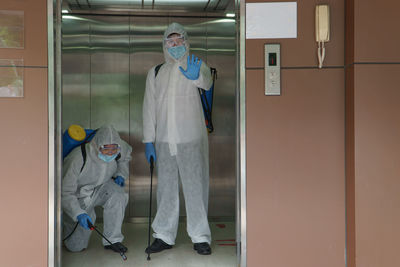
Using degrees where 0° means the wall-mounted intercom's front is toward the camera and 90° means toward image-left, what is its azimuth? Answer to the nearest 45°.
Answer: approximately 0°

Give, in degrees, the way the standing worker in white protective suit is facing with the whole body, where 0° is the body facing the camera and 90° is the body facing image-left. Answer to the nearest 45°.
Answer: approximately 0°

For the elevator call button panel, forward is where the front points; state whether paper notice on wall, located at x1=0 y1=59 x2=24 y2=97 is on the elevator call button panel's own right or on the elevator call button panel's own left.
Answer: on the elevator call button panel's own right

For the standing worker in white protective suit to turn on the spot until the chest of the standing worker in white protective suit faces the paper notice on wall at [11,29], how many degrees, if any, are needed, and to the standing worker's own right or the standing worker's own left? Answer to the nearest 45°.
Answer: approximately 45° to the standing worker's own right

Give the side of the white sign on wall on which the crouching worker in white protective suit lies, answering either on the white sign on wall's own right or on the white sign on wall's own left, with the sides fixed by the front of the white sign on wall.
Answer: on the white sign on wall's own right
